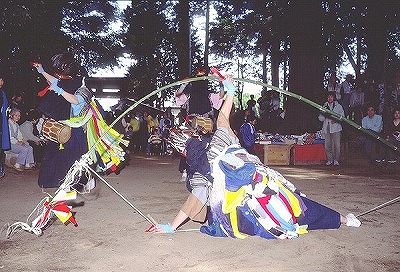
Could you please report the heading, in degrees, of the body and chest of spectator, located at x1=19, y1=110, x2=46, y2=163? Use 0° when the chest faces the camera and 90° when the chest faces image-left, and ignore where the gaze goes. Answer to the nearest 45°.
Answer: approximately 315°

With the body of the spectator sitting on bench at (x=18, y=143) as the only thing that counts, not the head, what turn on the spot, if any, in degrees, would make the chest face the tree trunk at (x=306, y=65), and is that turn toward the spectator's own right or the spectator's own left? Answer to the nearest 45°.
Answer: approximately 45° to the spectator's own left

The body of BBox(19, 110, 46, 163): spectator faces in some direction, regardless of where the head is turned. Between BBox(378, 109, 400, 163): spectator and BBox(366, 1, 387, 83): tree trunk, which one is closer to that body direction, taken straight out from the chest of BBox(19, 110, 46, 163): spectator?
the spectator

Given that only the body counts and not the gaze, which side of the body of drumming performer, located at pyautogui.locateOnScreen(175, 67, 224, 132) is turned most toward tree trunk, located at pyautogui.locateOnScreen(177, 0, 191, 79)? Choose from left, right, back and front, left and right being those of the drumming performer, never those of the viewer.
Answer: back

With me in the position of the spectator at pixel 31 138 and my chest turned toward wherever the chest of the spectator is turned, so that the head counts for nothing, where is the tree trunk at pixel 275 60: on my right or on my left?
on my left

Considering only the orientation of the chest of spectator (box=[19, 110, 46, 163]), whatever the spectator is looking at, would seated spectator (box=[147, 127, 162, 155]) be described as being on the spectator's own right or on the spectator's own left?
on the spectator's own left

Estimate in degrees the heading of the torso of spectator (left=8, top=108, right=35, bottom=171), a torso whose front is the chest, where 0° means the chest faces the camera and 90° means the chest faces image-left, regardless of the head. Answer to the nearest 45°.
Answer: approximately 315°

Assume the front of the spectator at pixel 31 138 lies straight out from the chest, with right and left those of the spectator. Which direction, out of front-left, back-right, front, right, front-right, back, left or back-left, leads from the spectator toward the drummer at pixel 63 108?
front-right
